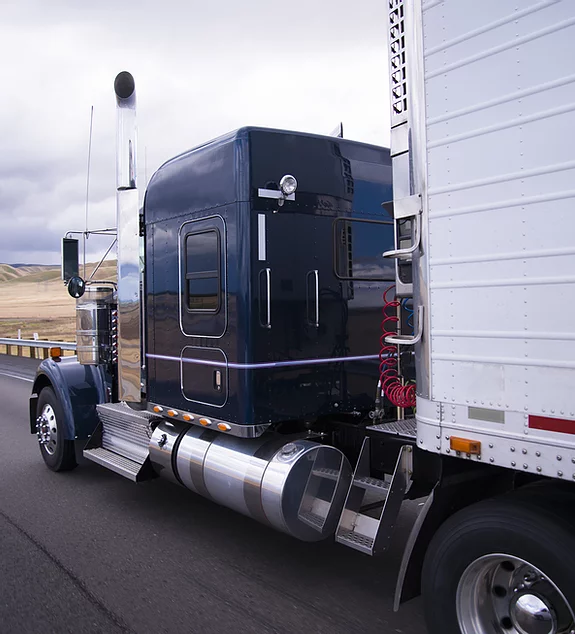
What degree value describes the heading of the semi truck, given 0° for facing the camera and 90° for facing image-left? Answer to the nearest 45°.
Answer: approximately 135°

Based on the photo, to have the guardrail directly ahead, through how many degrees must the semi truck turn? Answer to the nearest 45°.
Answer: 0° — it already faces it

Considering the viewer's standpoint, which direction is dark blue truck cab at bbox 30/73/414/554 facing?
facing away from the viewer and to the left of the viewer

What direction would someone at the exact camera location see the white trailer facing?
facing away from the viewer and to the left of the viewer
